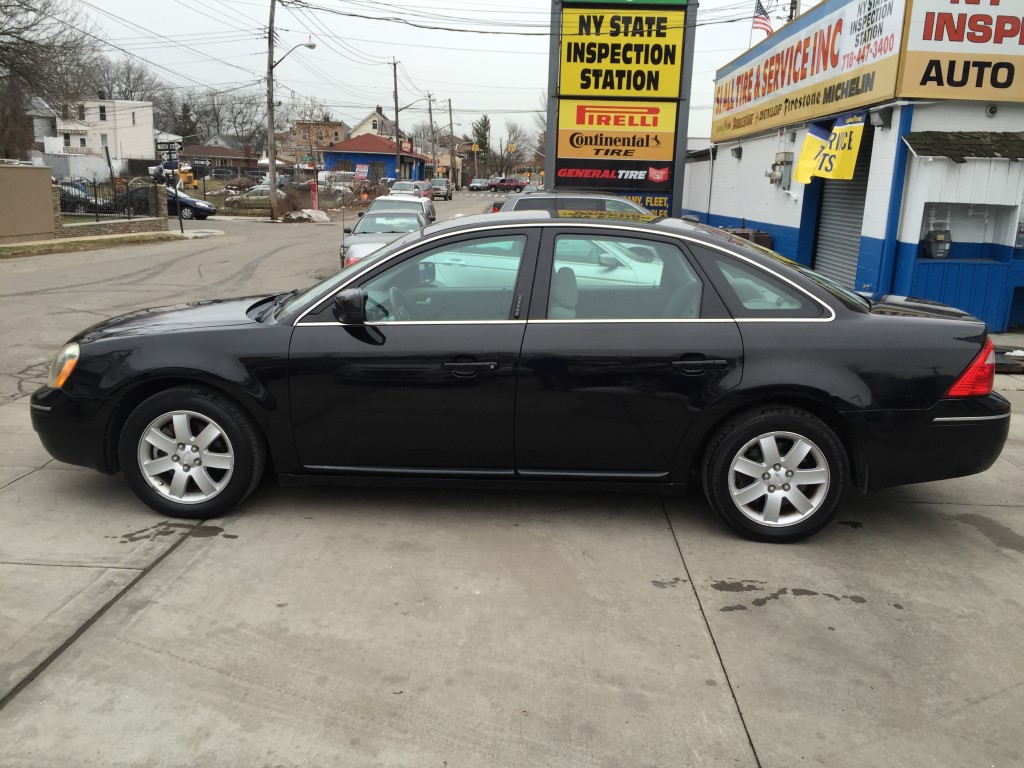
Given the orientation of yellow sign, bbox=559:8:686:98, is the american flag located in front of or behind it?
behind

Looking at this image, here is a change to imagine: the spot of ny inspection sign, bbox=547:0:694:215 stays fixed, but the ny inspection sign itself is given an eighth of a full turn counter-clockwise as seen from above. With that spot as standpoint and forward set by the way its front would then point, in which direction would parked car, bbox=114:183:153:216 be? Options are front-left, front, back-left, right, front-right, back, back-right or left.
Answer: back

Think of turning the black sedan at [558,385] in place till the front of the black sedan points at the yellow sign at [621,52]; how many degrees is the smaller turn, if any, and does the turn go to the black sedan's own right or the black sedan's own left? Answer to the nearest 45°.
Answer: approximately 90° to the black sedan's own right

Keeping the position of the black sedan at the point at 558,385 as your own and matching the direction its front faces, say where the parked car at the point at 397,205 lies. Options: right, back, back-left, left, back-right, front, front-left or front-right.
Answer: right

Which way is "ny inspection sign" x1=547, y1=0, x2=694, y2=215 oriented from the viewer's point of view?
toward the camera

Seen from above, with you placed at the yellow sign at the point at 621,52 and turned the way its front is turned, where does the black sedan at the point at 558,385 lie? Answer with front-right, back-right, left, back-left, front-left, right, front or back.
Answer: front

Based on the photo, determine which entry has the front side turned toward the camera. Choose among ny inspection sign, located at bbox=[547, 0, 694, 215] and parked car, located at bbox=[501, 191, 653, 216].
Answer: the ny inspection sign

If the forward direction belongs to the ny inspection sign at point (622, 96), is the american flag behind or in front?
behind

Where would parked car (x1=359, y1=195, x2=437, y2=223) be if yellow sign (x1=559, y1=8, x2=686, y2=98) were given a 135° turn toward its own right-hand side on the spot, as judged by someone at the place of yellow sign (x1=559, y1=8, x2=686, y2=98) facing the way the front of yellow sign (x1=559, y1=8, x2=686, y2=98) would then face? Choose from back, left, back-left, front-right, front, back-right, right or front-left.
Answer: front

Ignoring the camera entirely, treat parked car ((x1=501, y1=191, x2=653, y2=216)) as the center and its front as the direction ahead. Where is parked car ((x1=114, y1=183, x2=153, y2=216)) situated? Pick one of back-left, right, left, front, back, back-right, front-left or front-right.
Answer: back-left

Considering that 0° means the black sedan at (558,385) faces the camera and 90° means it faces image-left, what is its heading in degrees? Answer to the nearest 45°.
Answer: approximately 90°

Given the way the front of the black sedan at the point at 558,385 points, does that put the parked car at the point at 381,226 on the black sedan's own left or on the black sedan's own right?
on the black sedan's own right
